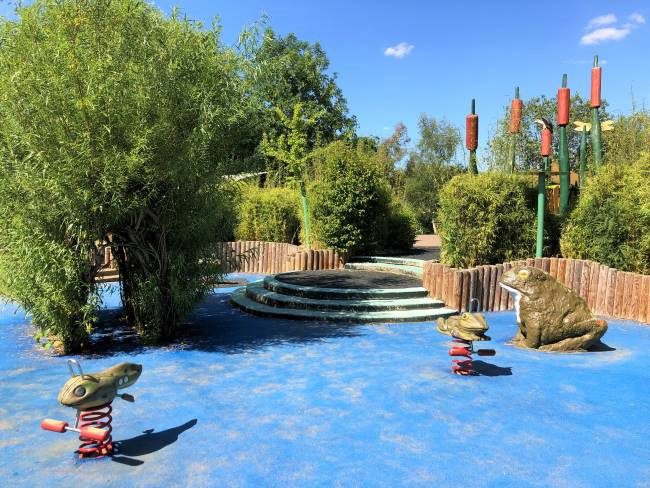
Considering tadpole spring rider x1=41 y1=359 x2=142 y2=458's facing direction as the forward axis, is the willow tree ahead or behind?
behind

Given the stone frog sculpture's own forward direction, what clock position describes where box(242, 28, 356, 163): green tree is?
The green tree is roughly at 2 o'clock from the stone frog sculpture.

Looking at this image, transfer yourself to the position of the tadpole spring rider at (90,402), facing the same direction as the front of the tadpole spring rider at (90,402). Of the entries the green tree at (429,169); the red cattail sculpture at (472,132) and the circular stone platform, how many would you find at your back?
3

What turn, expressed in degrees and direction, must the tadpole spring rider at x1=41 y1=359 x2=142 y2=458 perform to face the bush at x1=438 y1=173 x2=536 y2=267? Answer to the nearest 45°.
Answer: approximately 180°

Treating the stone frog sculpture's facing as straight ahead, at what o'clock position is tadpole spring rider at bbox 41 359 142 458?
The tadpole spring rider is roughly at 10 o'clock from the stone frog sculpture.

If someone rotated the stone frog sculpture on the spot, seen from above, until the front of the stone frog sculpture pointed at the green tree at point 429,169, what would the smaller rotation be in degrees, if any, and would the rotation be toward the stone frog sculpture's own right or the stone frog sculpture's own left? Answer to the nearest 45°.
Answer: approximately 90° to the stone frog sculpture's own right

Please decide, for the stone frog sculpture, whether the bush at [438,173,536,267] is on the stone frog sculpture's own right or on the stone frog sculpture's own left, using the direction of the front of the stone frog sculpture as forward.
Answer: on the stone frog sculpture's own right

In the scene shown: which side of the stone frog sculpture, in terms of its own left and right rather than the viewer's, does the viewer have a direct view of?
left

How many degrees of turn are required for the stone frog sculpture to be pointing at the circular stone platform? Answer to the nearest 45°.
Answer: approximately 45° to its right

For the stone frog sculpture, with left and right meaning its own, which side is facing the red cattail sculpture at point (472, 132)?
right
